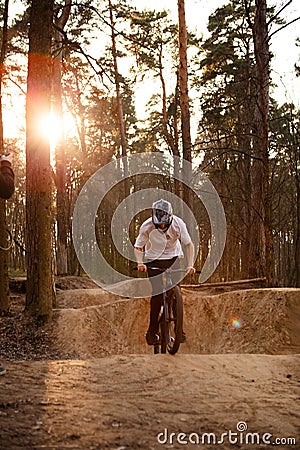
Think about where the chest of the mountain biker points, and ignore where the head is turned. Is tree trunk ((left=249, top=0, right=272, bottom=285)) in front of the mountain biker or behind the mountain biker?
behind

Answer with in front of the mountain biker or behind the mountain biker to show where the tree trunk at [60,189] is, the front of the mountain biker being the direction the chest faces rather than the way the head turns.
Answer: behind

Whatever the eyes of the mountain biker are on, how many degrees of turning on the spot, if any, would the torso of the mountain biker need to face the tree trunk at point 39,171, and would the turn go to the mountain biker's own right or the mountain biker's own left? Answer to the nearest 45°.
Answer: approximately 135° to the mountain biker's own right

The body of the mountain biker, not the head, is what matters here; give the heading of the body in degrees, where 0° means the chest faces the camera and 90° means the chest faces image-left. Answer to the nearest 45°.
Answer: approximately 0°

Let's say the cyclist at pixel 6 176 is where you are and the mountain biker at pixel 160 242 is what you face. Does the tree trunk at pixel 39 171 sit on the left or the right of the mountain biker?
left

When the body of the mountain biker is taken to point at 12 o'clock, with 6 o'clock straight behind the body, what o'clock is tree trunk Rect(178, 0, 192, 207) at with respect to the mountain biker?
The tree trunk is roughly at 6 o'clock from the mountain biker.
